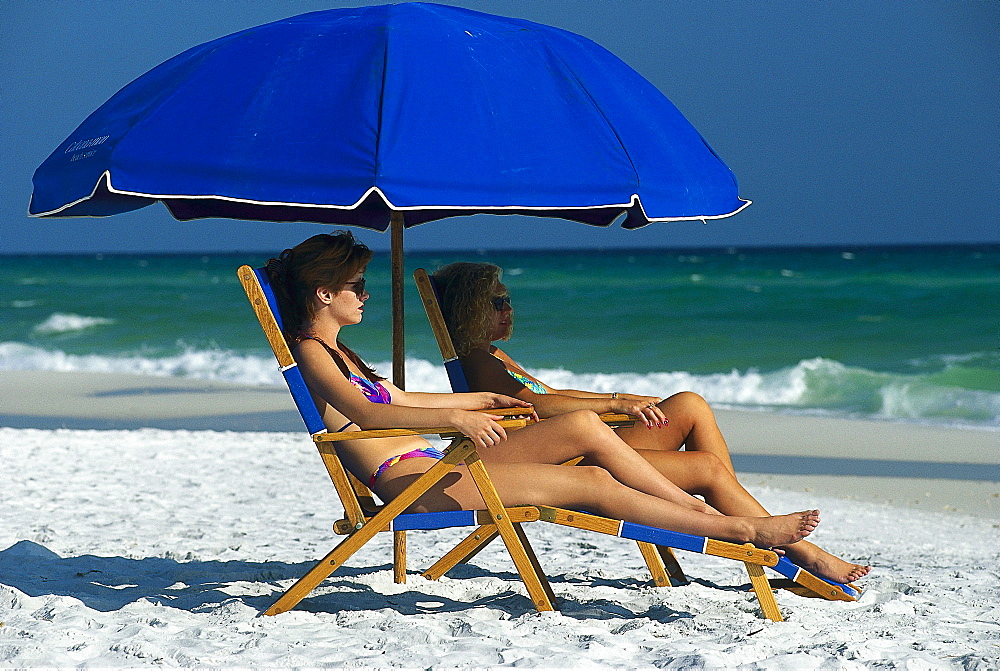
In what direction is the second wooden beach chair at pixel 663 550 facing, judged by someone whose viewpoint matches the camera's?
facing to the right of the viewer

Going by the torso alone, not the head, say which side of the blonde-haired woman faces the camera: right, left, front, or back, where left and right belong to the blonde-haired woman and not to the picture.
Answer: right

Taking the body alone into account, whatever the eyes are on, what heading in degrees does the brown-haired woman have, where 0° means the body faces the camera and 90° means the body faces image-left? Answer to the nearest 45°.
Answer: approximately 270°

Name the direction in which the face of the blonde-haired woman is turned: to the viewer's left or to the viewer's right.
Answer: to the viewer's right

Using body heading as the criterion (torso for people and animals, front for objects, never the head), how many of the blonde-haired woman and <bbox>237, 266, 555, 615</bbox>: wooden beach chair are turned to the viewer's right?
2

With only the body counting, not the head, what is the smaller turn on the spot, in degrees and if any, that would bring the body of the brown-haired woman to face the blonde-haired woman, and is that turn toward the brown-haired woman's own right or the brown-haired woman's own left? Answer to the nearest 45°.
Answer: approximately 45° to the brown-haired woman's own left

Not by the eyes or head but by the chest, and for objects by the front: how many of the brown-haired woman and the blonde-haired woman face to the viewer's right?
2

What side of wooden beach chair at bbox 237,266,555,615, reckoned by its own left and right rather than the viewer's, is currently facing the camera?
right
